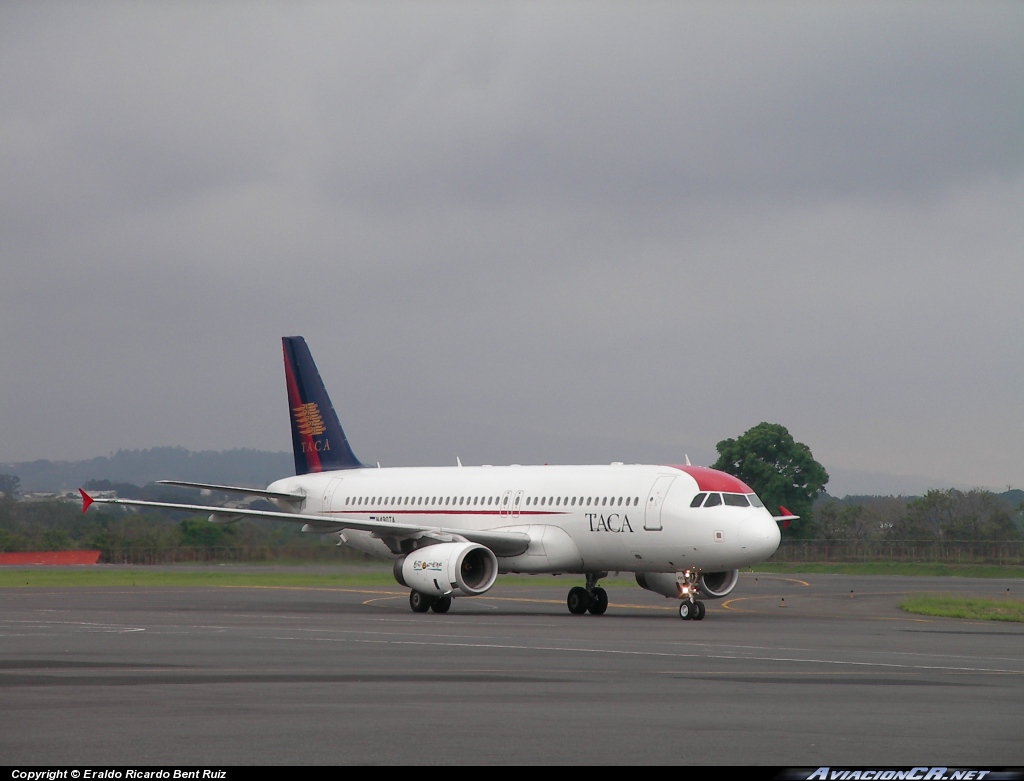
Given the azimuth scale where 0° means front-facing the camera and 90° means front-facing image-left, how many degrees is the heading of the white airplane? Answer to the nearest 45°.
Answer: approximately 315°
